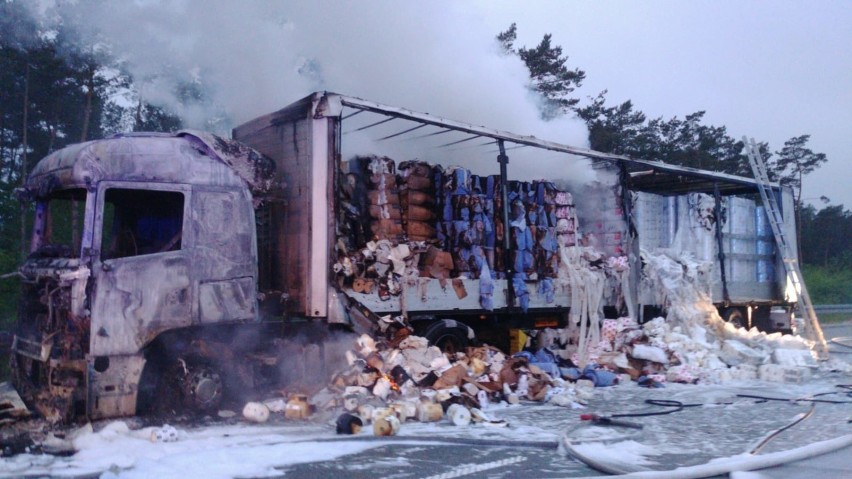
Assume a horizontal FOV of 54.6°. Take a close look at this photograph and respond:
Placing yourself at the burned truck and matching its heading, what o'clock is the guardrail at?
The guardrail is roughly at 6 o'clock from the burned truck.

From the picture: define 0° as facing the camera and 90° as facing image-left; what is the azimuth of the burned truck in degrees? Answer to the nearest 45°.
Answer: approximately 45°

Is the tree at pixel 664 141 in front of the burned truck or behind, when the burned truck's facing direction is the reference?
behind
